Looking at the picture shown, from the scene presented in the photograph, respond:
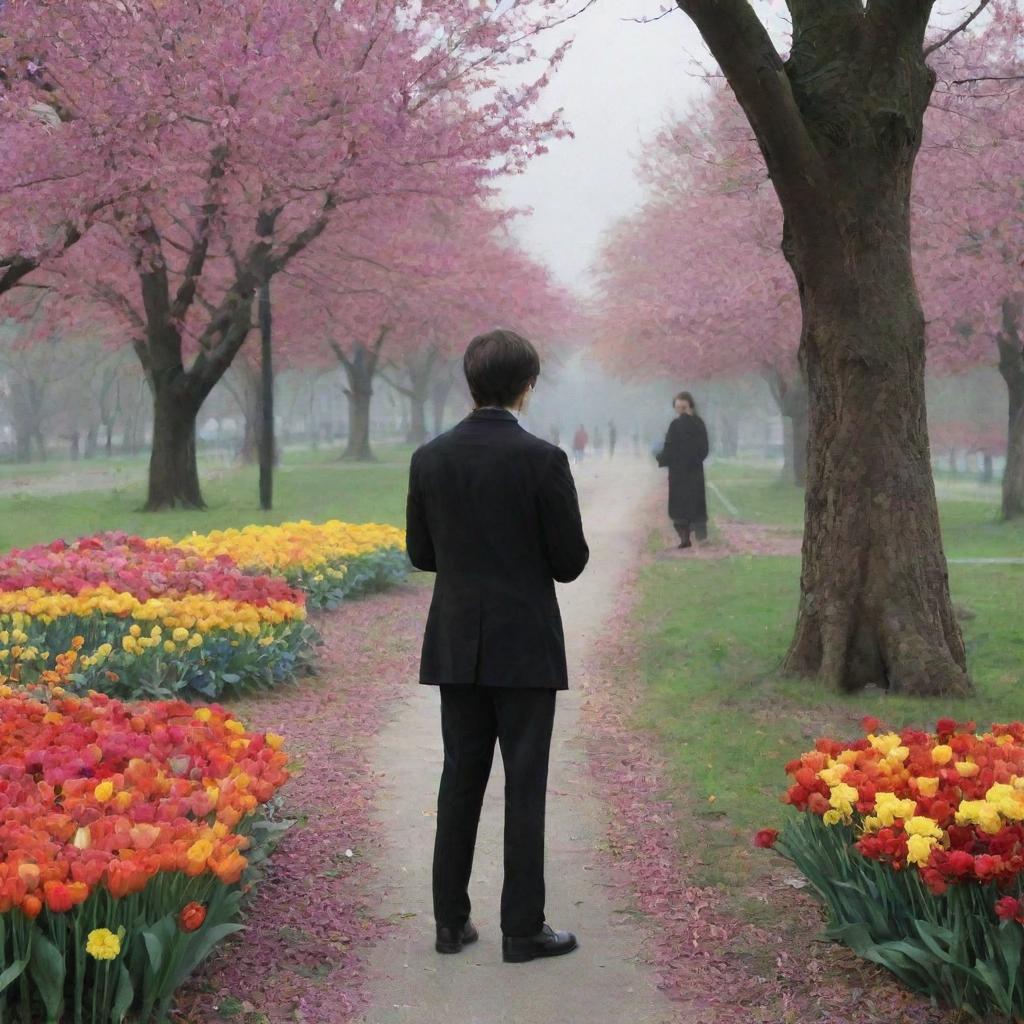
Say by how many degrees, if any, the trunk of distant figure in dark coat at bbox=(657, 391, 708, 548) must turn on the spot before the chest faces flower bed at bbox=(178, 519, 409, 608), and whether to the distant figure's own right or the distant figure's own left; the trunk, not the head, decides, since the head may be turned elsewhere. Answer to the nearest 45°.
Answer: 0° — they already face it

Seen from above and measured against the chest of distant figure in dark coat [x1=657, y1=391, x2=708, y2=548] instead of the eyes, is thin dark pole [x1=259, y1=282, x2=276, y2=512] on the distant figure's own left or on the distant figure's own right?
on the distant figure's own right

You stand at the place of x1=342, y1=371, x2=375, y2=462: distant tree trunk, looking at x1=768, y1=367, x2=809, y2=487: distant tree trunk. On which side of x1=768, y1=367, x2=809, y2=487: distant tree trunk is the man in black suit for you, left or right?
right

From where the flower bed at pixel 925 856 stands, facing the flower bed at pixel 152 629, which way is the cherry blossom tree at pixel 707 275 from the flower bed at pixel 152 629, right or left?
right

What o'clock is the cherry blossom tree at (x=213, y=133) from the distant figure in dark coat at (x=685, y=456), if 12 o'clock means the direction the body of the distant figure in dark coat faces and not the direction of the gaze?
The cherry blossom tree is roughly at 2 o'clock from the distant figure in dark coat.

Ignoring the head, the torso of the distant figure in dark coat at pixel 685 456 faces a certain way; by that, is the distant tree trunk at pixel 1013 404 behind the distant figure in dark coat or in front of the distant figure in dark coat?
behind

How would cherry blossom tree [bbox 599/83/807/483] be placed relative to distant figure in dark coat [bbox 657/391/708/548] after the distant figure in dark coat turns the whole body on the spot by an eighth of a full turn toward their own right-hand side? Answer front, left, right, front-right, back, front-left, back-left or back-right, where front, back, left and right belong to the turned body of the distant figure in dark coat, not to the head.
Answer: right

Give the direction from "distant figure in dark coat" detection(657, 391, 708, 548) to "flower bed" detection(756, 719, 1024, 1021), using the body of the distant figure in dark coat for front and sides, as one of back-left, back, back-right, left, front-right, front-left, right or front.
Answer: front-left

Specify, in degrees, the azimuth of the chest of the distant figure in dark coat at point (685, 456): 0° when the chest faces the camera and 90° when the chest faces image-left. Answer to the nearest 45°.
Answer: approximately 45°
